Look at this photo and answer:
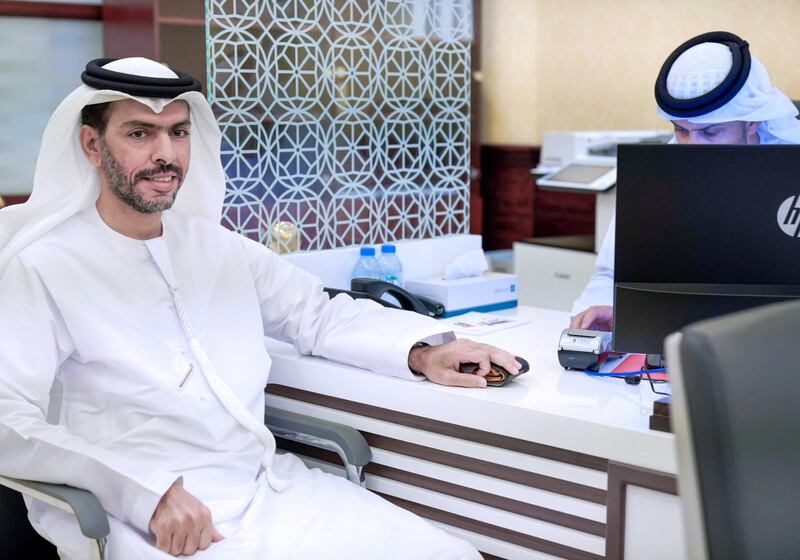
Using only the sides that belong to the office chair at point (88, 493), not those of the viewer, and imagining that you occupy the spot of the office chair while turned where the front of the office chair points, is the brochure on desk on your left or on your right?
on your left

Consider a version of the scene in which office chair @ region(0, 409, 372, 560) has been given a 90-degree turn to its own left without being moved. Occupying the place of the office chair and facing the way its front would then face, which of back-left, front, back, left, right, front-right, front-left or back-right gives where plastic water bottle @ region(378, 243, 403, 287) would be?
front

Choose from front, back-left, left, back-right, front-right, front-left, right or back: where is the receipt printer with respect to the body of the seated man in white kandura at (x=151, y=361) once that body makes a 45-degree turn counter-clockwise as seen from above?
front

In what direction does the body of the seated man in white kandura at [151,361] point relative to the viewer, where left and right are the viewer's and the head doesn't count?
facing the viewer and to the right of the viewer

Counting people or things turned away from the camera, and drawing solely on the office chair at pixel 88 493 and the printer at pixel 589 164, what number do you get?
0

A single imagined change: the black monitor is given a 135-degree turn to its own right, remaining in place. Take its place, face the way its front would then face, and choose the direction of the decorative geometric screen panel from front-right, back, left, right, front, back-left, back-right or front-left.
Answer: back

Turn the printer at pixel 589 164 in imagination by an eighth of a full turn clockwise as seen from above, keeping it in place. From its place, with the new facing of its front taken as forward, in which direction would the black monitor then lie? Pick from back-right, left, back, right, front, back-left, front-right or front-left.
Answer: left

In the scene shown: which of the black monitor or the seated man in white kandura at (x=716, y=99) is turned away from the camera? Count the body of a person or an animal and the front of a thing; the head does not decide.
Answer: the black monitor

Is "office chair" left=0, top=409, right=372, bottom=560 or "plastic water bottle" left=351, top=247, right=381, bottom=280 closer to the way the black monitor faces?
the plastic water bottle

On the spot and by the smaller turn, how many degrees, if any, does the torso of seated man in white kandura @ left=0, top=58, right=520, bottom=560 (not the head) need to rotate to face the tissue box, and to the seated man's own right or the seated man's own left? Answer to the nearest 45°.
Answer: approximately 90° to the seated man's own left

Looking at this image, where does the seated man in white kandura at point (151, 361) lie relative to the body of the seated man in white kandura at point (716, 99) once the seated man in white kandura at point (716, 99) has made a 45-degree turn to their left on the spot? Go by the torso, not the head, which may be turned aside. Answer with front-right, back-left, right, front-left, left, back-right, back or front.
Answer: front-right

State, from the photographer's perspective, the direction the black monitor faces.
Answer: facing away from the viewer
